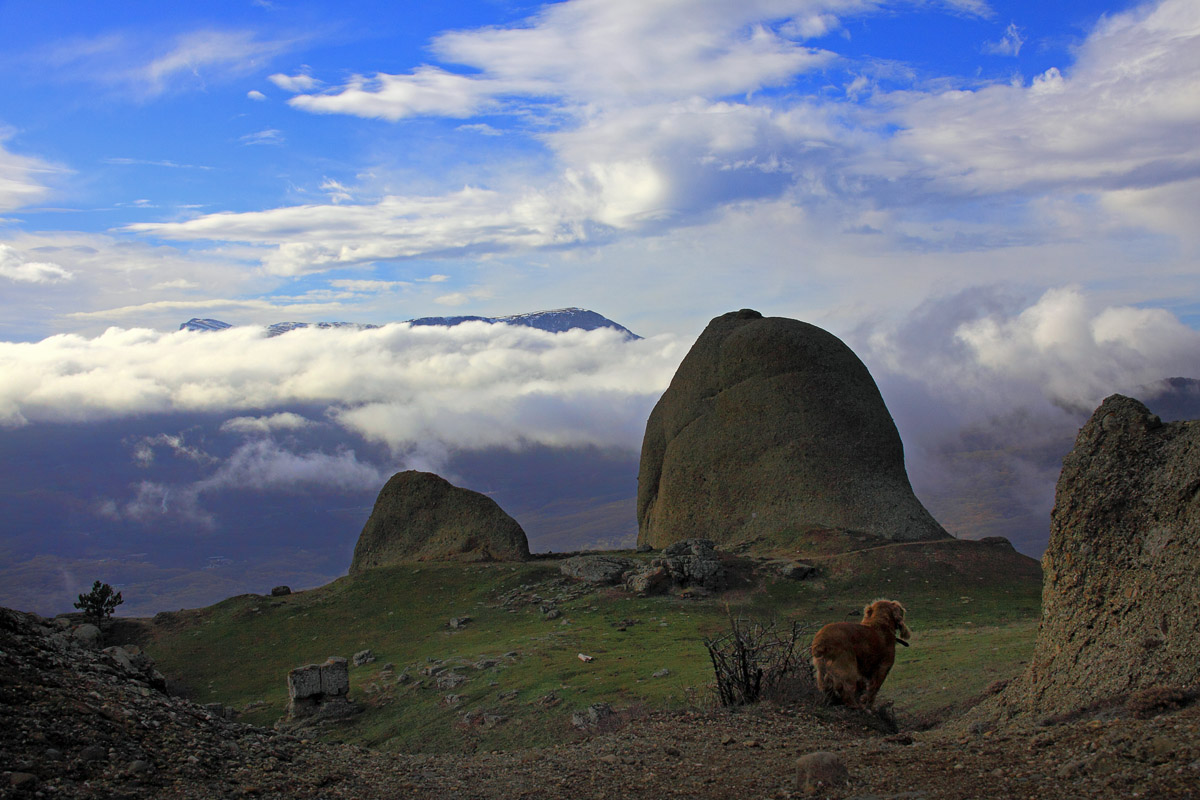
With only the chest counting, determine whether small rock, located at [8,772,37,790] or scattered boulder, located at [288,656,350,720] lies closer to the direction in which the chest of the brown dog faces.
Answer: the scattered boulder

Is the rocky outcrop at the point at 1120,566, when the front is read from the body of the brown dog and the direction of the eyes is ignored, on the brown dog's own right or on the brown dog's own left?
on the brown dog's own right

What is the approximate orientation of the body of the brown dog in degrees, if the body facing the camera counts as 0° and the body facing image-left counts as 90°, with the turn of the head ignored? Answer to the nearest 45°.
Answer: approximately 225°

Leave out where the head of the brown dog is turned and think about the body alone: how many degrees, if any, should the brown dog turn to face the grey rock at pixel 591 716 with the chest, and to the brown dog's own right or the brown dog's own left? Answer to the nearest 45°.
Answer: approximately 90° to the brown dog's own left

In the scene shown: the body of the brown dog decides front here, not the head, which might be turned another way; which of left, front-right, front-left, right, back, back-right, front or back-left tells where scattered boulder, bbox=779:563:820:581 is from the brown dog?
front-left

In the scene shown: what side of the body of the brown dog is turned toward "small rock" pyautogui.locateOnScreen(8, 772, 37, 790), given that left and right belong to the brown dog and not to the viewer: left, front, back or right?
back

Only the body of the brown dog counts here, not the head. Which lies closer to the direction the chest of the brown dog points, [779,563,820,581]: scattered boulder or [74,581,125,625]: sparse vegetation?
the scattered boulder

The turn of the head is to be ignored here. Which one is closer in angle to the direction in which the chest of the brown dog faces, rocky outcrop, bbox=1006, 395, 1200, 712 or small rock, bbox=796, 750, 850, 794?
the rocky outcrop

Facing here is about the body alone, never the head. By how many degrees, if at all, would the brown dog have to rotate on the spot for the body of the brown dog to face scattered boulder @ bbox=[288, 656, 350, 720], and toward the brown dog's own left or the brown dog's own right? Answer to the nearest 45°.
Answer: approximately 90° to the brown dog's own left

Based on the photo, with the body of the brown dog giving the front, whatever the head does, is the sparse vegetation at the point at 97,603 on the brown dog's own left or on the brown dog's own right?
on the brown dog's own left

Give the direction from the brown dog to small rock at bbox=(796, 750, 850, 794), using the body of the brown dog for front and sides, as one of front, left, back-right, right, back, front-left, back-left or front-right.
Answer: back-right
